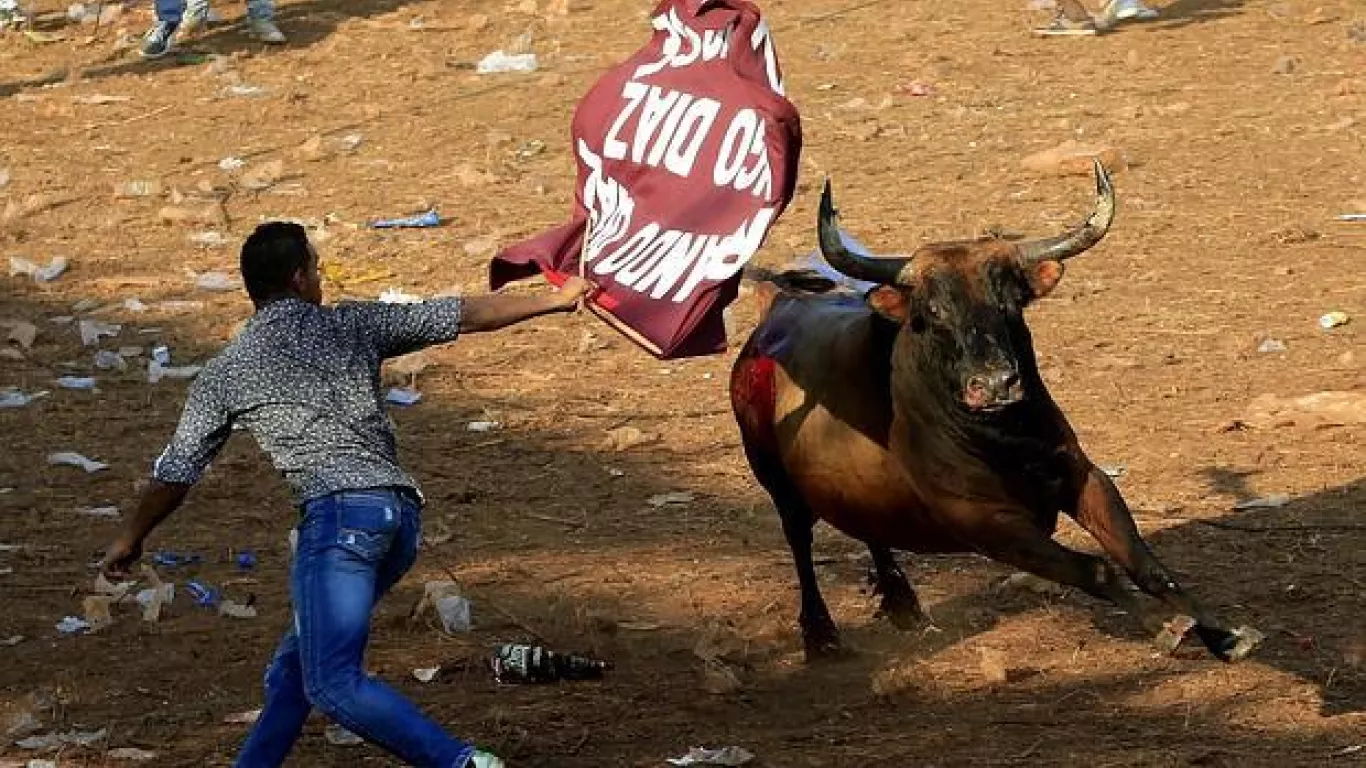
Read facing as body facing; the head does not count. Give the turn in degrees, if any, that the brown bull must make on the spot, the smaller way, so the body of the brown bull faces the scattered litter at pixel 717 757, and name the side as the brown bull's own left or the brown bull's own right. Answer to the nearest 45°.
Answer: approximately 90° to the brown bull's own right

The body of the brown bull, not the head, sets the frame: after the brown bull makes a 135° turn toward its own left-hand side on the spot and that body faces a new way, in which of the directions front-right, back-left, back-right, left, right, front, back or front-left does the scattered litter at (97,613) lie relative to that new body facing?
left

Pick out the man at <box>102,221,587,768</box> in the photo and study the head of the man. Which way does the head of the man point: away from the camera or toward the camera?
away from the camera

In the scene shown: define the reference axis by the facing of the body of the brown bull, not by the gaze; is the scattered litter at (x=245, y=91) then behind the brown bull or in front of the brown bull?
behind

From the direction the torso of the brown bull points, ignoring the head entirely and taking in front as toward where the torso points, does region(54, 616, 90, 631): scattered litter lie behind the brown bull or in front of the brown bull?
behind

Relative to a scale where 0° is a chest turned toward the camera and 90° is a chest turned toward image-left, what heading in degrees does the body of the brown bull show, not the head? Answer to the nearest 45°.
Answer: approximately 315°

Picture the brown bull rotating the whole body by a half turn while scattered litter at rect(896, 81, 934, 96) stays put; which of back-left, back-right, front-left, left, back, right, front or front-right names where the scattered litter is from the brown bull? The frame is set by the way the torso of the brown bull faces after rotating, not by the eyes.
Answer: front-right

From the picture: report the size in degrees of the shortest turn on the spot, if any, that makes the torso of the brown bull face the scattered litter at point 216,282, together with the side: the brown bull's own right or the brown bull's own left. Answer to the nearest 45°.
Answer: approximately 180°

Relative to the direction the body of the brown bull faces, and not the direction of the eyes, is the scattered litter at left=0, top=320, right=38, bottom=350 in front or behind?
behind

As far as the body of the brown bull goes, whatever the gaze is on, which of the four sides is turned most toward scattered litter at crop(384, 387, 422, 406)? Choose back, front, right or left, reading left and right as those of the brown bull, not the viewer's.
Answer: back
